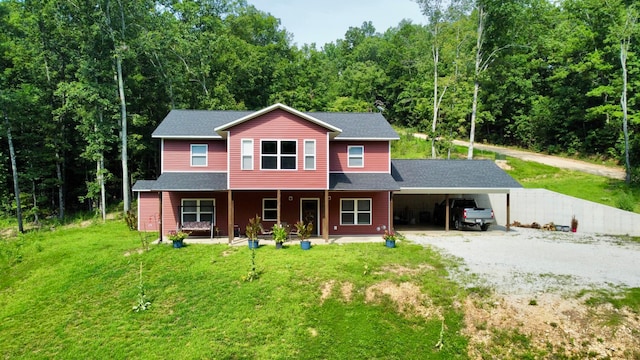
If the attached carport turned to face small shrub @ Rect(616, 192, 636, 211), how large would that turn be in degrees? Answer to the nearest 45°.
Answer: approximately 135° to its left

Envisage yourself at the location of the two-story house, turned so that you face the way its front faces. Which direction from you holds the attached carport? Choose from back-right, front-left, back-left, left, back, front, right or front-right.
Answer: left

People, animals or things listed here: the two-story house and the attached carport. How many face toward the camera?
2

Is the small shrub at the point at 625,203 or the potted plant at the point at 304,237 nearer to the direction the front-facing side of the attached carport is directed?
the potted plant

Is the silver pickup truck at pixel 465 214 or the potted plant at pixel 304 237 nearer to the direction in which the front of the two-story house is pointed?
the potted plant

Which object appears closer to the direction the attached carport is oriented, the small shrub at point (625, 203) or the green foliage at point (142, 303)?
the green foliage

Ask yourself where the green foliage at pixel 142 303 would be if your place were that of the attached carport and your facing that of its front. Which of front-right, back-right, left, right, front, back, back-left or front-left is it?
front-right

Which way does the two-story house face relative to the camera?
toward the camera

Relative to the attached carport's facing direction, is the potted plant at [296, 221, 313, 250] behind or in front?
in front

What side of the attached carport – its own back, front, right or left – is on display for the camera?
front

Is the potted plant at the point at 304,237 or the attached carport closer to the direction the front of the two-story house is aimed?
the potted plant

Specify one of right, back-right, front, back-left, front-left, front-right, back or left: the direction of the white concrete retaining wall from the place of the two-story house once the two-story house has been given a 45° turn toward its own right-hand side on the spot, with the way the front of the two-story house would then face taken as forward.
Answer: back-left

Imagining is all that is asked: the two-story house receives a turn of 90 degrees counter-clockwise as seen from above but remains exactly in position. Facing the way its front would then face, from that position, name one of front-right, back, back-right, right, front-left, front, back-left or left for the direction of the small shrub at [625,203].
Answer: front
